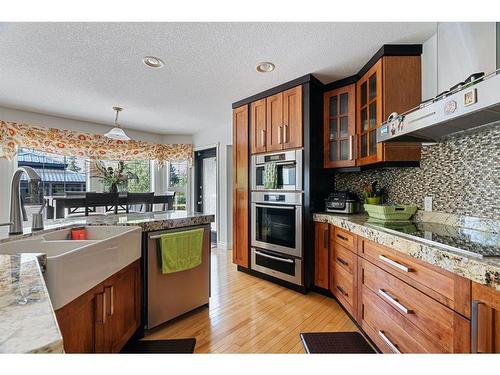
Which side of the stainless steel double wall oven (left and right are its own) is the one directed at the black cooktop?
left

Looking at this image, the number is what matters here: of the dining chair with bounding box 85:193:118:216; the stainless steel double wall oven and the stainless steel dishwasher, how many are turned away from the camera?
1

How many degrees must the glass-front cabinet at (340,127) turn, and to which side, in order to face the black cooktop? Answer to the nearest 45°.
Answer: approximately 90° to its left

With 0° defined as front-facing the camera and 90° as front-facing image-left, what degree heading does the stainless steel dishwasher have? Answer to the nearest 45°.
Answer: approximately 315°

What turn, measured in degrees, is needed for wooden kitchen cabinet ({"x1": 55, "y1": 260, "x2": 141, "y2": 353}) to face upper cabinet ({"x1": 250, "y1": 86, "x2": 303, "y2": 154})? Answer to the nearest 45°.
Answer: approximately 45° to its left

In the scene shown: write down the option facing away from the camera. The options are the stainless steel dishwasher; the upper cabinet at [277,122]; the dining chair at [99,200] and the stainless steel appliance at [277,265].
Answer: the dining chair

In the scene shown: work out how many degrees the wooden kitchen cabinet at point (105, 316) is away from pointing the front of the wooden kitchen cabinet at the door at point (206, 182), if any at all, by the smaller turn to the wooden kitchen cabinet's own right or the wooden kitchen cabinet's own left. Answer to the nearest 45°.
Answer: approximately 90° to the wooden kitchen cabinet's own left

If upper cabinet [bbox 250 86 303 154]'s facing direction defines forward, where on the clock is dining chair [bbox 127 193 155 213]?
The dining chair is roughly at 2 o'clock from the upper cabinet.

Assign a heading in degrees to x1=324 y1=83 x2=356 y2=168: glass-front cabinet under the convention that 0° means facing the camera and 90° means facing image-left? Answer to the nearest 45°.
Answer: approximately 45°

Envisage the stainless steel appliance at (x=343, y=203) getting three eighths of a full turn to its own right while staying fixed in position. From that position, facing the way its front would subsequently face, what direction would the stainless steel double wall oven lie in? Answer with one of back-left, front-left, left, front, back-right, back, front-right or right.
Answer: left

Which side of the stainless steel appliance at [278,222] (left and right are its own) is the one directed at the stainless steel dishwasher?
front

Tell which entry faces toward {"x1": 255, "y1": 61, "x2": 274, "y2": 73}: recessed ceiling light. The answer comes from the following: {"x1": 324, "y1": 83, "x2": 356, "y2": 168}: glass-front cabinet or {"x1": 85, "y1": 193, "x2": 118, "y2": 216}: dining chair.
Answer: the glass-front cabinet

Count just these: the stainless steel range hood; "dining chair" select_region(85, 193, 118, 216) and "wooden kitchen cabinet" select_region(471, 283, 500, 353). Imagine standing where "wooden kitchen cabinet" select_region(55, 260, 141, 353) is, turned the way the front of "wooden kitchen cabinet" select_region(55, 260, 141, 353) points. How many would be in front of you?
2

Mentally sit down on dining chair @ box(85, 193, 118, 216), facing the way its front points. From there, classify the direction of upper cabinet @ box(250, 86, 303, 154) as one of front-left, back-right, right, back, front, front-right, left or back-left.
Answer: back-right

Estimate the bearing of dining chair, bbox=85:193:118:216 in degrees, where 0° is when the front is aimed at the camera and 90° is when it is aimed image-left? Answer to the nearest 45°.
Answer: approximately 180°

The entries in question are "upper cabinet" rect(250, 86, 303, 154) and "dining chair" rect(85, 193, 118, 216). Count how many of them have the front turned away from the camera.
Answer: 1

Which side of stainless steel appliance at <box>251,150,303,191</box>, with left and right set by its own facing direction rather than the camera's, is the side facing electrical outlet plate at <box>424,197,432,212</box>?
left

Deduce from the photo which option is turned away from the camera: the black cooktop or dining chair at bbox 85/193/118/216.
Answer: the dining chair
